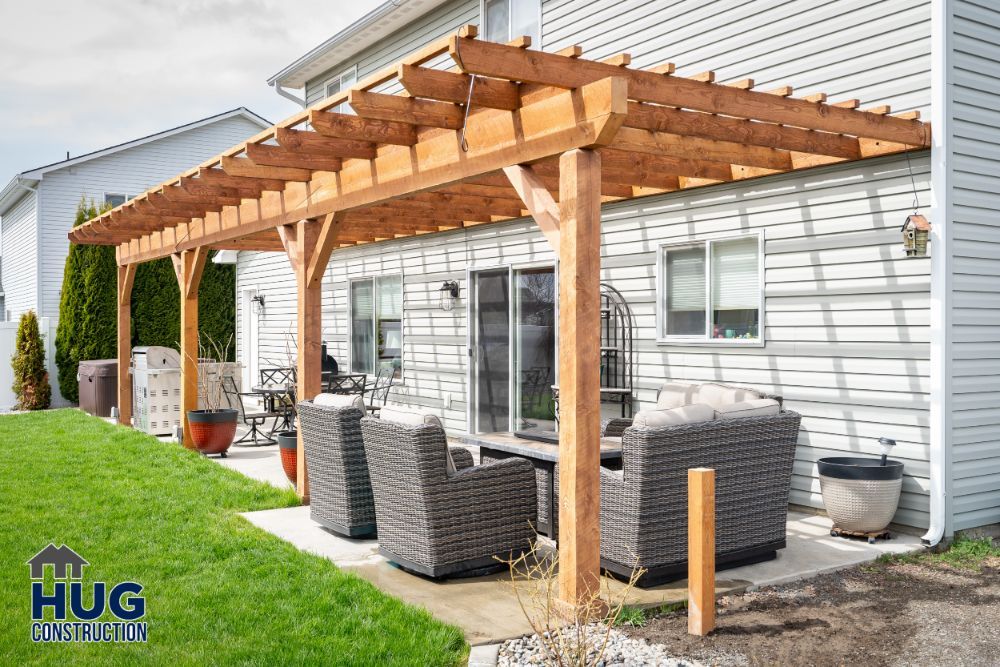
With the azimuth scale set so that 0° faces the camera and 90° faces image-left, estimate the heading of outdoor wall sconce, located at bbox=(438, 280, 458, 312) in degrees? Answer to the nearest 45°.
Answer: approximately 45°

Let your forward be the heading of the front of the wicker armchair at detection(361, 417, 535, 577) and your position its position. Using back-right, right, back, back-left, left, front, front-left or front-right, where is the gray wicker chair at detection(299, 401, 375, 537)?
left

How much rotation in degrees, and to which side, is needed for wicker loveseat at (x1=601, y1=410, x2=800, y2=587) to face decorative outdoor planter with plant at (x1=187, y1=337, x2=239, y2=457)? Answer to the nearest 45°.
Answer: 0° — it already faces it

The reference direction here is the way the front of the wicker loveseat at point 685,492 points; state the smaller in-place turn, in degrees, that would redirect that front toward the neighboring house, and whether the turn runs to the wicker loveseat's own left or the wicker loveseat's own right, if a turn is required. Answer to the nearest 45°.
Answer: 0° — it already faces it

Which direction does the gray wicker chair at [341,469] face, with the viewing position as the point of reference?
facing away from the viewer and to the right of the viewer

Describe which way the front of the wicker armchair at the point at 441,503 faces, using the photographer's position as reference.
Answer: facing away from the viewer and to the right of the viewer

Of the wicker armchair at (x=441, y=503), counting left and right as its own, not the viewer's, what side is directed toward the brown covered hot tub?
left

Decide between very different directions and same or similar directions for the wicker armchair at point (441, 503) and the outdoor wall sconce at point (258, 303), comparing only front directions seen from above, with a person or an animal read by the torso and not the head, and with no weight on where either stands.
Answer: very different directions

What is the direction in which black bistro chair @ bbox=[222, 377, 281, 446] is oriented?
to the viewer's right

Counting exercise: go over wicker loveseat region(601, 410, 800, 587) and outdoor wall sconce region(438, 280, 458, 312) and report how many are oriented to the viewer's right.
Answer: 0
